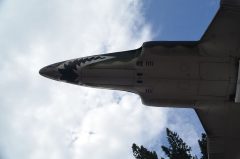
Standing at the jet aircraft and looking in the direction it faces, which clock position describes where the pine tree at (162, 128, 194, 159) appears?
The pine tree is roughly at 3 o'clock from the jet aircraft.

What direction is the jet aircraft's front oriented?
to the viewer's left

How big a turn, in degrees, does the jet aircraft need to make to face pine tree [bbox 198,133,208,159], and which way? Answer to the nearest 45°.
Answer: approximately 90° to its right

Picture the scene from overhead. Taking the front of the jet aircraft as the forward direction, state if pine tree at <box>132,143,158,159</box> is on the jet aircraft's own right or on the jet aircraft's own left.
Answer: on the jet aircraft's own right
